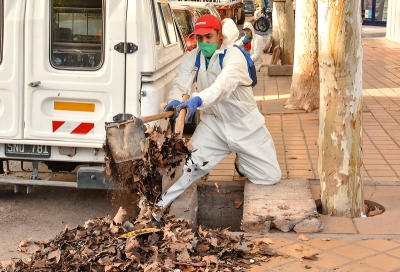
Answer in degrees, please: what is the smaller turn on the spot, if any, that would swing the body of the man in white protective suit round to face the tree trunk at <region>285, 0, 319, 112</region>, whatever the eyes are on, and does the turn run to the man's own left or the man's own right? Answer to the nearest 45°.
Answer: approximately 135° to the man's own right

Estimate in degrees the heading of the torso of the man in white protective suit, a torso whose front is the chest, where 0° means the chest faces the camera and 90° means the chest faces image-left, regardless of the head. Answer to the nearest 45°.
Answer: approximately 45°

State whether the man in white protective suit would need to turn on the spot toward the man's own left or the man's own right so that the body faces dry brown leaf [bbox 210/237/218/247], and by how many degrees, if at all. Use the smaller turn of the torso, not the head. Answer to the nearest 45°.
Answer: approximately 45° to the man's own left

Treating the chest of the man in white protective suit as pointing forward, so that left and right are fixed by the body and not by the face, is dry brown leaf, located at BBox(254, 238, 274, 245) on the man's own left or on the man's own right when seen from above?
on the man's own left

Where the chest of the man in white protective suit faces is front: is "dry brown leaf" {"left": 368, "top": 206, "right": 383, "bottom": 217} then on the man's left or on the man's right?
on the man's left

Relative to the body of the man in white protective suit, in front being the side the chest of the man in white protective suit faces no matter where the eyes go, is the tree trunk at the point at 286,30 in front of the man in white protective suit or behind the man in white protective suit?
behind

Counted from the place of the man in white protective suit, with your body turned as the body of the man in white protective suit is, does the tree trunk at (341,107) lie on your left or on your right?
on your left

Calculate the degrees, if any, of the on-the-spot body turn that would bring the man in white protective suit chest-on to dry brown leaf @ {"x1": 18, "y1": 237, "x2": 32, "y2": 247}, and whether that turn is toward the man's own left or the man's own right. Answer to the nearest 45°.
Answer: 0° — they already face it

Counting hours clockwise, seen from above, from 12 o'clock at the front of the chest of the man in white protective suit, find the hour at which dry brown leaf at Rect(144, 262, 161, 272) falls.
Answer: The dry brown leaf is roughly at 11 o'clock from the man in white protective suit.
